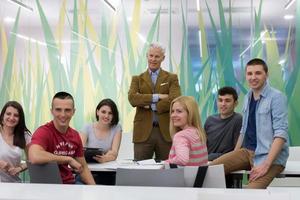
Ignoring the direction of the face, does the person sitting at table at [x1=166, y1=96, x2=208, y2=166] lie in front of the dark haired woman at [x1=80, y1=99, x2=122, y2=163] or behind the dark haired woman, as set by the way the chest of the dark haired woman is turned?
in front

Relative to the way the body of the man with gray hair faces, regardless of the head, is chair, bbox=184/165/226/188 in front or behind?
in front

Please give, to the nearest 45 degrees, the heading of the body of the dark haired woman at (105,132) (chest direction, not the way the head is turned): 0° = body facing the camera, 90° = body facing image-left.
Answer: approximately 0°

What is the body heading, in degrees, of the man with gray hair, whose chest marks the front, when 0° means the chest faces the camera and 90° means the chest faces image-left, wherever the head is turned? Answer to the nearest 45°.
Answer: approximately 0°

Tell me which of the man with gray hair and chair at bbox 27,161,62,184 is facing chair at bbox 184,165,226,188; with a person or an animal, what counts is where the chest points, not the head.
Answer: the man with gray hair

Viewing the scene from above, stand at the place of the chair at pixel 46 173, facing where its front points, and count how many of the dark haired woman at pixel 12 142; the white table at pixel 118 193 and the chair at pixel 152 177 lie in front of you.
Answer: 1
